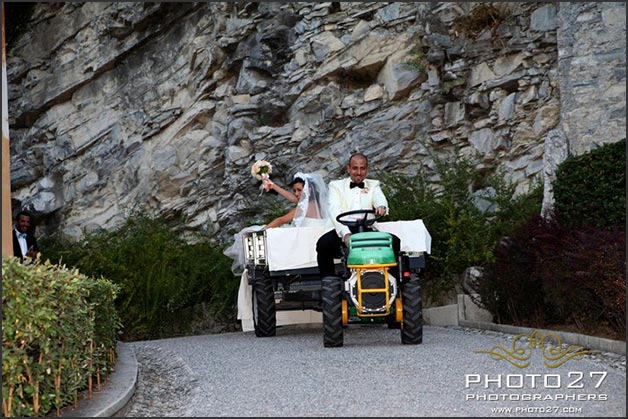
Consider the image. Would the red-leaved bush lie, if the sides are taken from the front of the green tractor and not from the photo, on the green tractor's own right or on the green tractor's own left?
on the green tractor's own left

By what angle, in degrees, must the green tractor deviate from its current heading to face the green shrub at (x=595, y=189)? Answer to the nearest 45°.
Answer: approximately 135° to its left

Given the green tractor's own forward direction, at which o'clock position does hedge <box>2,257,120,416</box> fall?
The hedge is roughly at 1 o'clock from the green tractor.

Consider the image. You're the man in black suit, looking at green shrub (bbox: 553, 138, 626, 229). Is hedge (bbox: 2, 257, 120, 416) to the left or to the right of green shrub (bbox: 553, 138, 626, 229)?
right

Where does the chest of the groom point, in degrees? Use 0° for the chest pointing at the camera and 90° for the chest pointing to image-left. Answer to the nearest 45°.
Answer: approximately 0°

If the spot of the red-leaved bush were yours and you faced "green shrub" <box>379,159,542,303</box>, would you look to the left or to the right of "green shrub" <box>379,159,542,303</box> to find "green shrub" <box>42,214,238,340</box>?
left

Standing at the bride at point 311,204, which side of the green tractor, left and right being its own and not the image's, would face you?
back
